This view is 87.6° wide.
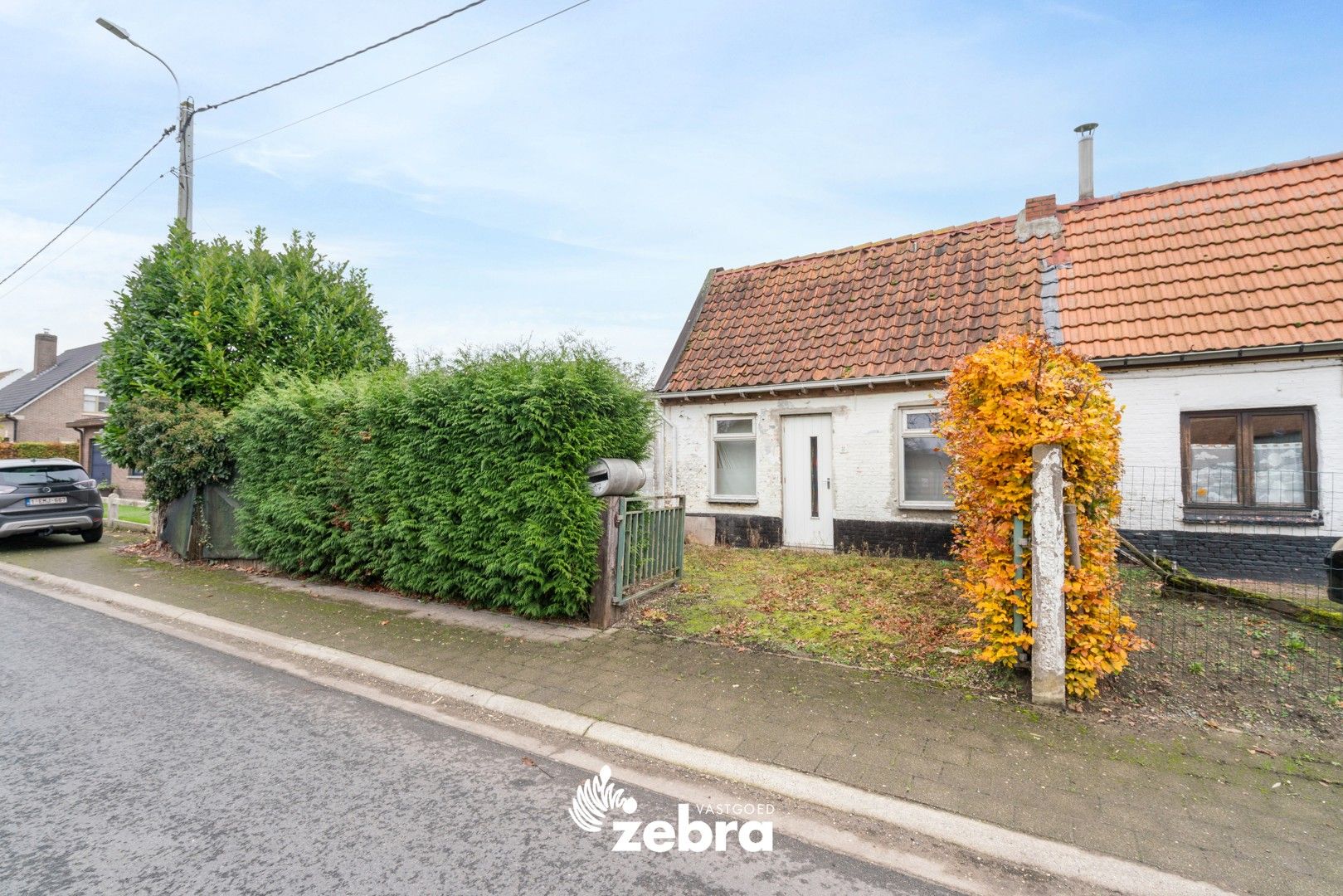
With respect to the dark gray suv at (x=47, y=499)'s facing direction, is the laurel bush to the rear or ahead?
to the rear

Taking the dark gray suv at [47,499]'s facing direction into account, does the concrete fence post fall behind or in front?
behind

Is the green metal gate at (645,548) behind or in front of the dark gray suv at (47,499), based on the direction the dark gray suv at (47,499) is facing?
behind

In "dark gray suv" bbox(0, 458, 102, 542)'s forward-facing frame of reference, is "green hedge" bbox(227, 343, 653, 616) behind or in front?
behind

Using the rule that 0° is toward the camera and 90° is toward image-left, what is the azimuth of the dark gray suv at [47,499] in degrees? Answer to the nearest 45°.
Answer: approximately 180°

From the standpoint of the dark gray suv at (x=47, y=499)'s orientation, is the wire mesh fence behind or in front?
behind

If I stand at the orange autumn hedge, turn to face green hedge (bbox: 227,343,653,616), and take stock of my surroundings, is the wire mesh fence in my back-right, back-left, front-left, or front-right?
back-right

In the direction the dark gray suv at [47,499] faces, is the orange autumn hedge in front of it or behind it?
behind

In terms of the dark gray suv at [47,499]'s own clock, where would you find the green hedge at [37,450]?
The green hedge is roughly at 12 o'clock from the dark gray suv.
